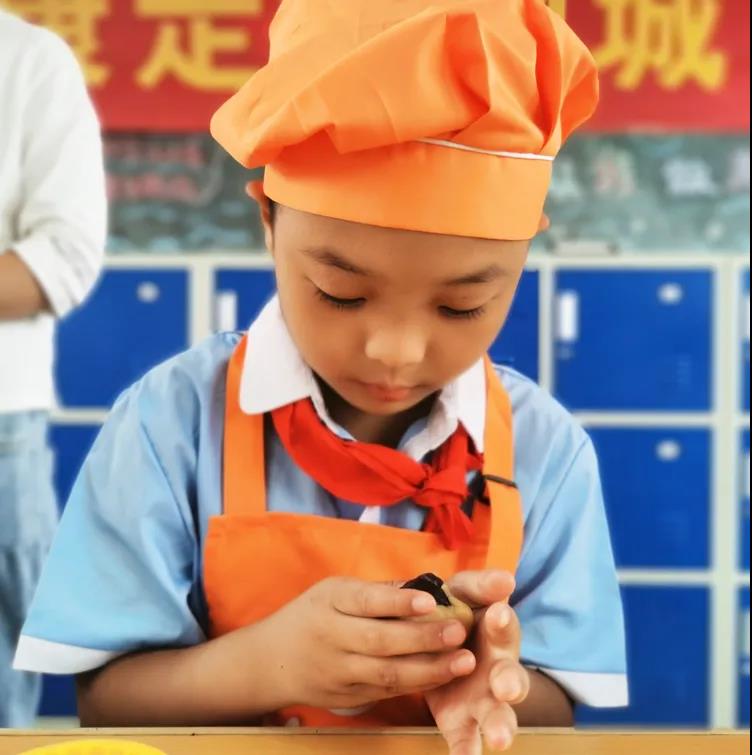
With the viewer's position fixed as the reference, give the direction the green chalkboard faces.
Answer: facing the viewer

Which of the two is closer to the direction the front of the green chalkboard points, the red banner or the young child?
the young child

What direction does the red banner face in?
toward the camera

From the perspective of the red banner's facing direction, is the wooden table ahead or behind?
ahead

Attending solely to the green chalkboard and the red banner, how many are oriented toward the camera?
2

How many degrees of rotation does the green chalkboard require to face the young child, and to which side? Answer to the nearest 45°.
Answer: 0° — it already faces them

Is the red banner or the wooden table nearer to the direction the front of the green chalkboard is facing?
the wooden table

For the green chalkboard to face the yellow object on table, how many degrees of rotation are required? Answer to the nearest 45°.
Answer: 0° — it already faces it
